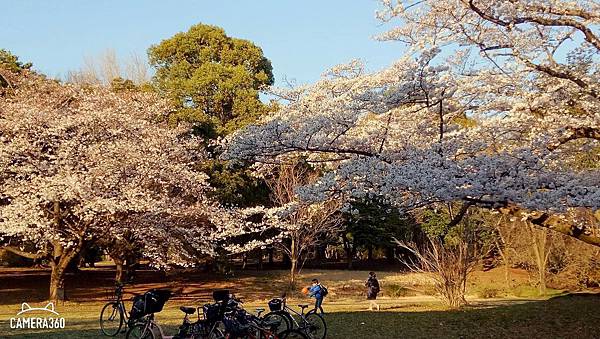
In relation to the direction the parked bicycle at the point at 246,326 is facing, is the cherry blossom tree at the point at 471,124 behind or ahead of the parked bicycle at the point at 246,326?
behind

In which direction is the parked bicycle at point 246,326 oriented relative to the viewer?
to the viewer's left

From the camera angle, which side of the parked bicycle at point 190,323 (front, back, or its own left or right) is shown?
left

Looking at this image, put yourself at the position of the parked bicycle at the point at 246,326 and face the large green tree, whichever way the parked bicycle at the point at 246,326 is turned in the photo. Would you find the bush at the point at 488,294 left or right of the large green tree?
right

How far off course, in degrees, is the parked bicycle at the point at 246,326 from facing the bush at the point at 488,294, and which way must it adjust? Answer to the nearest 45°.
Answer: approximately 135° to its right
